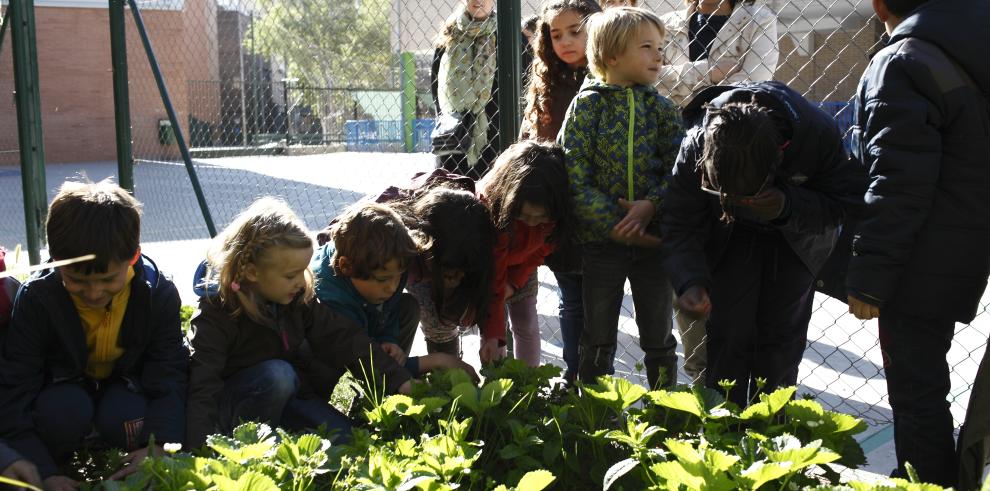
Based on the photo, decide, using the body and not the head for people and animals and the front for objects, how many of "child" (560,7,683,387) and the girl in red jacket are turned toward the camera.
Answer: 2

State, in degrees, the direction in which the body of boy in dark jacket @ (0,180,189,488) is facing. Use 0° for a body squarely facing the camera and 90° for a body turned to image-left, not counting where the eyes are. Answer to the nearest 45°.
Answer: approximately 0°

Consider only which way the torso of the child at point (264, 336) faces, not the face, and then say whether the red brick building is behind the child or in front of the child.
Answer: behind

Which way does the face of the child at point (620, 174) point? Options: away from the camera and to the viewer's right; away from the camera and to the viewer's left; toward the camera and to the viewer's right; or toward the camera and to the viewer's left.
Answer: toward the camera and to the viewer's right

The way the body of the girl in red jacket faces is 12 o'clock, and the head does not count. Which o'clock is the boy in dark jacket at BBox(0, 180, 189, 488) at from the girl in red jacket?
The boy in dark jacket is roughly at 2 o'clock from the girl in red jacket.

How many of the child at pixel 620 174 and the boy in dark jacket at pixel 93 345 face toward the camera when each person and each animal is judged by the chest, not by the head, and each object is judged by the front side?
2

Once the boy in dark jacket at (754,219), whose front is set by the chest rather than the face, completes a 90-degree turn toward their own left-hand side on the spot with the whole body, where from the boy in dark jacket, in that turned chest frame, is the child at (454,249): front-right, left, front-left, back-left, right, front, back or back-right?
back

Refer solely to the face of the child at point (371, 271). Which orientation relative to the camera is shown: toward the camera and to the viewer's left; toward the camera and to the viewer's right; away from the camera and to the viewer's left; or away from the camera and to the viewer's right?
toward the camera and to the viewer's right

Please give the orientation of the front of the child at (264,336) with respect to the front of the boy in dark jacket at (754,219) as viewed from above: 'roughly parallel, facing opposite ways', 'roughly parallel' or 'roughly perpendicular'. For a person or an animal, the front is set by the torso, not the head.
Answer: roughly perpendicular
